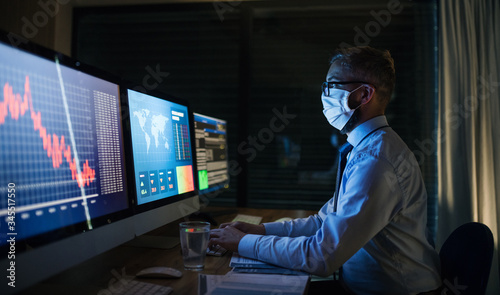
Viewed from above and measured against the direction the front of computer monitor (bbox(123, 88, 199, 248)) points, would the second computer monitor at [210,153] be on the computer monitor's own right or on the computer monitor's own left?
on the computer monitor's own left

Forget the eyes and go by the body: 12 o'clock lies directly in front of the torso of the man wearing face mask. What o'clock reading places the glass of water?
The glass of water is roughly at 11 o'clock from the man wearing face mask.

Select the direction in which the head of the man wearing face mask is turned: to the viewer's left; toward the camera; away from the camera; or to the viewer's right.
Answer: to the viewer's left

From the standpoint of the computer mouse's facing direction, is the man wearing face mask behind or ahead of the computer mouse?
behind

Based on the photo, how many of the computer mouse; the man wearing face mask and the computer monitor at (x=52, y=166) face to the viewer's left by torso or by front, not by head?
2

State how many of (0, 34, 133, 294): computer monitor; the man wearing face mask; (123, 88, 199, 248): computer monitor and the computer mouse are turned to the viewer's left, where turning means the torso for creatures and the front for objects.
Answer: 2

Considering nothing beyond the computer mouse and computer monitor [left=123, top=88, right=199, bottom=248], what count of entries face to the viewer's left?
1

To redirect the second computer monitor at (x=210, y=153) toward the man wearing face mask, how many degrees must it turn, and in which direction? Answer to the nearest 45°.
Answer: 0° — it already faces them

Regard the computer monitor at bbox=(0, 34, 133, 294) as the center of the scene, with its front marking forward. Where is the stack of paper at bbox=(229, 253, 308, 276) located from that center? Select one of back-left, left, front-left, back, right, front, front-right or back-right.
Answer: front-left

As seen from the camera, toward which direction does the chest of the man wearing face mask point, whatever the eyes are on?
to the viewer's left

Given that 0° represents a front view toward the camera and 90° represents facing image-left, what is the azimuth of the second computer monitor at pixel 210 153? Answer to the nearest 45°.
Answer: approximately 315°

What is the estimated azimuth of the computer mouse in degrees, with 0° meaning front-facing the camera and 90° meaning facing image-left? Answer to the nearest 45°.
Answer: approximately 90°

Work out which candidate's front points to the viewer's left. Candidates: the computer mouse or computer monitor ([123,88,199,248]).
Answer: the computer mouse
